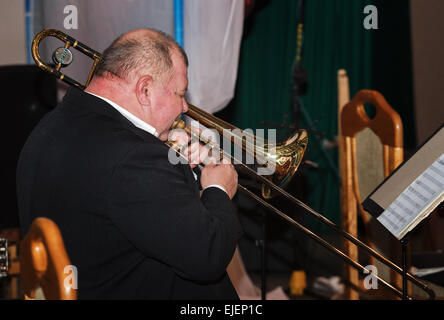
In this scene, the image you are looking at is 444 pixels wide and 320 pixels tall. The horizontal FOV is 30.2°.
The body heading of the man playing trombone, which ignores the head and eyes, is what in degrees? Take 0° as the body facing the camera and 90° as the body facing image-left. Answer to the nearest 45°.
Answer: approximately 225°

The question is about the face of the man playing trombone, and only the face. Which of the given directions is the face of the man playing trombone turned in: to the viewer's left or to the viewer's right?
to the viewer's right

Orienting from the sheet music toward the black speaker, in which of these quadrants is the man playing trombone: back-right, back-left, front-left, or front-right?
front-left

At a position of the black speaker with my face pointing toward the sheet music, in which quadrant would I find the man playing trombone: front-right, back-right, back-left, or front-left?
front-right

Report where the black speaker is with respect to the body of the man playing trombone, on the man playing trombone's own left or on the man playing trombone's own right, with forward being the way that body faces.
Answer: on the man playing trombone's own left
